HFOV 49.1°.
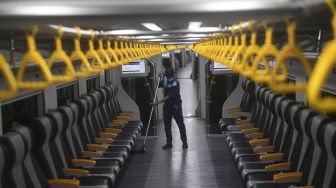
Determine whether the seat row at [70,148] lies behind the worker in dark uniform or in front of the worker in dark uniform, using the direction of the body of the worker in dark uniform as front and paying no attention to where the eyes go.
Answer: in front

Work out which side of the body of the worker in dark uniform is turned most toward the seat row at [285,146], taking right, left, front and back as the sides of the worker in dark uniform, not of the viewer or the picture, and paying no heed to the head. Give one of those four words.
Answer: left

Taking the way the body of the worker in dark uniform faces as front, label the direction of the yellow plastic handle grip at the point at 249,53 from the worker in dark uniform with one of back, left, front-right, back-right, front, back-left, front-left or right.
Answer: front-left

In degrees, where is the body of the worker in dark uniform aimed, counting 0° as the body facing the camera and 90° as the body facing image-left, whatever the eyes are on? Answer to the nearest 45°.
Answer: approximately 45°

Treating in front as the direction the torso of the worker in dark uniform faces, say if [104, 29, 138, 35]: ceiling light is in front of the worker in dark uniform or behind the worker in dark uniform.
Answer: in front

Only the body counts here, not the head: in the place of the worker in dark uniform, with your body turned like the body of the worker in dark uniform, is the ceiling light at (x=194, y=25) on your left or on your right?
on your left
